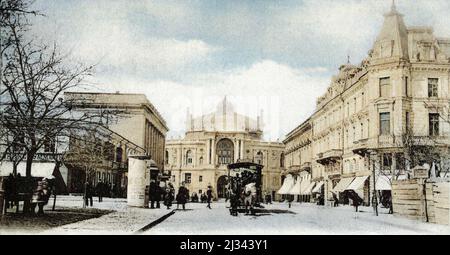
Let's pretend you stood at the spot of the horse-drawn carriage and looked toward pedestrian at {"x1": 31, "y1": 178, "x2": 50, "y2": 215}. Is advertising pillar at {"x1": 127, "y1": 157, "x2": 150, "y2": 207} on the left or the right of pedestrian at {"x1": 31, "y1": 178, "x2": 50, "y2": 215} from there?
right

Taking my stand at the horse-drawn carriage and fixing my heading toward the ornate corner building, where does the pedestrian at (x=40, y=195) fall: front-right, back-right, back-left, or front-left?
back-right

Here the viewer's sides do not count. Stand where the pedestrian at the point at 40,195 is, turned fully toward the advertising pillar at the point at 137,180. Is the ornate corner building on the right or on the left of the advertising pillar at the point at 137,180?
right

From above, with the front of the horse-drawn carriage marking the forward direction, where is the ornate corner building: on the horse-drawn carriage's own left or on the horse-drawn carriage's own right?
on the horse-drawn carriage's own left

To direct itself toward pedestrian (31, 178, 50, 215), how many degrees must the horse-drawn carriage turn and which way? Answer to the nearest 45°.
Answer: approximately 45° to its right

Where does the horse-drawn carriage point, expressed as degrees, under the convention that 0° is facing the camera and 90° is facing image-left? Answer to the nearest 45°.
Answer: approximately 0°

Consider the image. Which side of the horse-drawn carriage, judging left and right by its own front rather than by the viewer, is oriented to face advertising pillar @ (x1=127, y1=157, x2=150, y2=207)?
right
